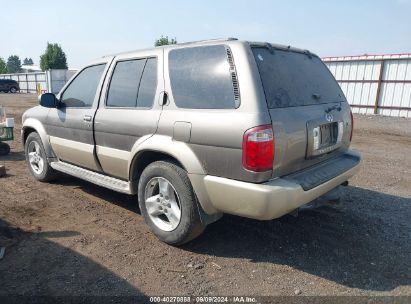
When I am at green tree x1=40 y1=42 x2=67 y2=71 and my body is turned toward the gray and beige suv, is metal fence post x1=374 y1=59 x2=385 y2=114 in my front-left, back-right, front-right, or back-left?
front-left

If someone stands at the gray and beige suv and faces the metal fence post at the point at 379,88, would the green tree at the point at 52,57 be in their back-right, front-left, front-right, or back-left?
front-left

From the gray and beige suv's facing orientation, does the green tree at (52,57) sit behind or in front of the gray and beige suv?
in front

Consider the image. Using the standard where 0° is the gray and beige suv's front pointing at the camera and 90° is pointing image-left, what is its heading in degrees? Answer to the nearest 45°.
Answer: approximately 135°

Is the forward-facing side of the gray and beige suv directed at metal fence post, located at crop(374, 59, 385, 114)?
no

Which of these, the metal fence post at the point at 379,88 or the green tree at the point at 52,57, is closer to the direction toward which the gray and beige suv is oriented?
the green tree

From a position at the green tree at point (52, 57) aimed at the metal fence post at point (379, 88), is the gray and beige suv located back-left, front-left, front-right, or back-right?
front-right
